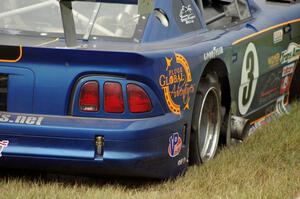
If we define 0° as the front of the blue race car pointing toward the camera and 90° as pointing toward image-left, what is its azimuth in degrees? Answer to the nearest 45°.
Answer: approximately 225°
